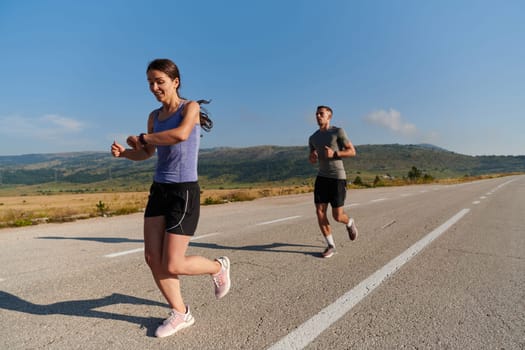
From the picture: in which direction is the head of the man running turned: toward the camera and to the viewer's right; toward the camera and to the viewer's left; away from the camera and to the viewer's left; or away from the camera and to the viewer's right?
toward the camera and to the viewer's left
